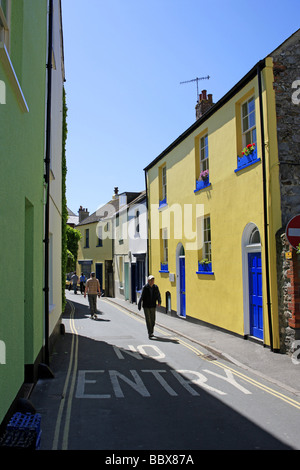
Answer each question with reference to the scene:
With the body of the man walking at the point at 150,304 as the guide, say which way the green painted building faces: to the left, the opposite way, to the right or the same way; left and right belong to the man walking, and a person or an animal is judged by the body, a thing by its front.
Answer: to the left

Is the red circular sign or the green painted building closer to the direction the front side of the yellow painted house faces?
the green painted building

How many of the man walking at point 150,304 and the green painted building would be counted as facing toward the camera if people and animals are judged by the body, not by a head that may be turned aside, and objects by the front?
1

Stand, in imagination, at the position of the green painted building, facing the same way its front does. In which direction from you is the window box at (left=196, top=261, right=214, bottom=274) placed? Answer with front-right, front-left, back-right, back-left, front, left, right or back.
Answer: front-left

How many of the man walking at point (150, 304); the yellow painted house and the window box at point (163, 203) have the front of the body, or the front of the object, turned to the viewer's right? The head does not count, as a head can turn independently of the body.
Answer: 0

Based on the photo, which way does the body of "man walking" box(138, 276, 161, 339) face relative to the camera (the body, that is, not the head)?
toward the camera

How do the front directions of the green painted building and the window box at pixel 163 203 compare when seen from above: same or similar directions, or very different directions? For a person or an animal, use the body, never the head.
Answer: very different directions

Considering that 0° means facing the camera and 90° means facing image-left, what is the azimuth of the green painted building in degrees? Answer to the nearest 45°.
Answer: approximately 270°

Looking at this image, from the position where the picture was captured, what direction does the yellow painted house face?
facing the viewer and to the left of the viewer

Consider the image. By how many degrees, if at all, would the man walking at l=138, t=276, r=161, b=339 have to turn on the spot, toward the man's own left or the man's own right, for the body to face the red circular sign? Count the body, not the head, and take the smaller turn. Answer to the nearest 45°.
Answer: approximately 45° to the man's own left

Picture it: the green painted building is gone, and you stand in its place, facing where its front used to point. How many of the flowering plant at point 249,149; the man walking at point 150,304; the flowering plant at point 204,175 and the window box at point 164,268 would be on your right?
0
